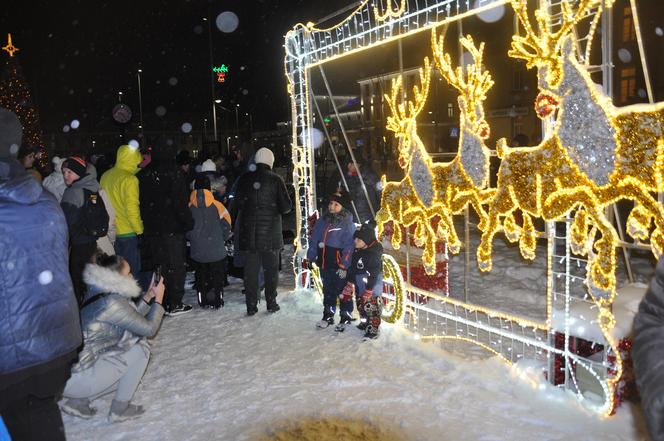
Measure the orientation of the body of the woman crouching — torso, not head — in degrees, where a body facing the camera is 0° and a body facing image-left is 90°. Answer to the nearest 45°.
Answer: approximately 270°

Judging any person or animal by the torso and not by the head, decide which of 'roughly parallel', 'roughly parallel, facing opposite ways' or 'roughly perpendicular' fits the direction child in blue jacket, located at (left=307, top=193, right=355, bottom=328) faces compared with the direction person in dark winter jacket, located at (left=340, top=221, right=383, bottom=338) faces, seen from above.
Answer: roughly parallel

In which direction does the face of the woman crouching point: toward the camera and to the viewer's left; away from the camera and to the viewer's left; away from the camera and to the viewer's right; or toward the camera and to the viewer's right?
away from the camera and to the viewer's right

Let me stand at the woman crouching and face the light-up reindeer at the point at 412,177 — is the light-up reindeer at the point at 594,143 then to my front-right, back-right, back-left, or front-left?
front-right

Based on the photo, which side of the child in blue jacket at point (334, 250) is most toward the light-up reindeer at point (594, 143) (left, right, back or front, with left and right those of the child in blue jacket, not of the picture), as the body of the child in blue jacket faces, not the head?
left

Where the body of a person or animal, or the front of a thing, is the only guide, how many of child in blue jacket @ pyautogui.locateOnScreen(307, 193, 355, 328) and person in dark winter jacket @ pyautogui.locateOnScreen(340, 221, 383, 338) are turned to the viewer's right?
0

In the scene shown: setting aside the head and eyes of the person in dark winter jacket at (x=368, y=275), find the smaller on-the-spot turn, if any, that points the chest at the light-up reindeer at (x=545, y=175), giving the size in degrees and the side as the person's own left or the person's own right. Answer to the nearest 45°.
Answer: approximately 90° to the person's own left

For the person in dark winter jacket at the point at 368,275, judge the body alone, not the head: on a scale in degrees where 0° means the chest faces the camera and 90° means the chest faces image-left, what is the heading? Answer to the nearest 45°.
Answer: approximately 45°

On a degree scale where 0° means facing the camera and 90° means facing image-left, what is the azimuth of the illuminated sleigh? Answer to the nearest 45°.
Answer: approximately 135°

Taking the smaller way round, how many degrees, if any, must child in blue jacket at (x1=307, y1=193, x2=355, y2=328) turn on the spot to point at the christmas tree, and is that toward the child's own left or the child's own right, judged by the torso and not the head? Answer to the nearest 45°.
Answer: approximately 90° to the child's own right

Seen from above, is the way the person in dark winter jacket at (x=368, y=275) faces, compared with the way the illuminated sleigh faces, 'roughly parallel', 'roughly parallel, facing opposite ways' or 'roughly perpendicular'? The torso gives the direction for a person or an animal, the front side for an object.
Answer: roughly perpendicular

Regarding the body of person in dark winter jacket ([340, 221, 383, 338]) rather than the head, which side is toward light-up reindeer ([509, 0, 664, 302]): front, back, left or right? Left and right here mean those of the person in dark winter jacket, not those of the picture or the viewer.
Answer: left
